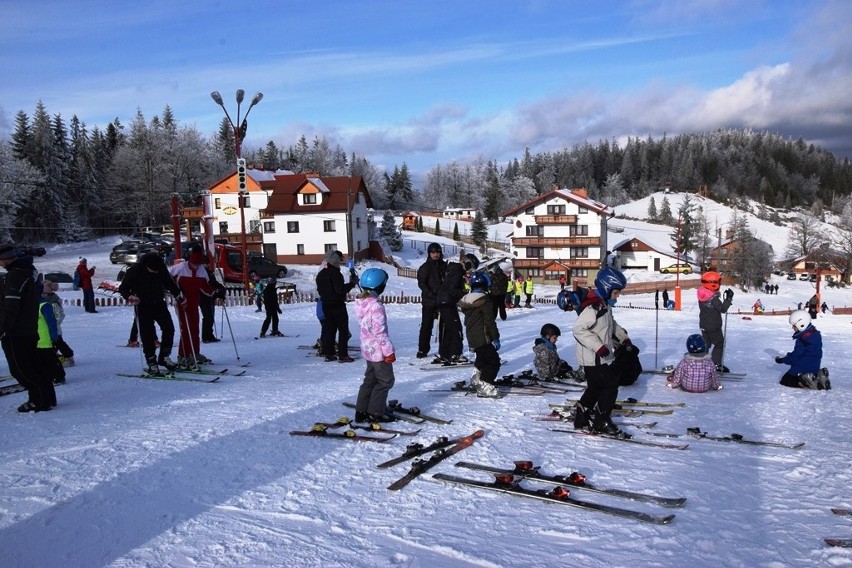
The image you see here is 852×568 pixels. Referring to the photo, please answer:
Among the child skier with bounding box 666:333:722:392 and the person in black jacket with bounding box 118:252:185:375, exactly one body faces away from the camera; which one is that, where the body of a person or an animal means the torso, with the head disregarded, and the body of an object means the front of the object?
the child skier

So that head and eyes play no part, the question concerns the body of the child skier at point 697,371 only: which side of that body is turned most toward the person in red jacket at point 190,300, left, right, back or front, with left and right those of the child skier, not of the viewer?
left

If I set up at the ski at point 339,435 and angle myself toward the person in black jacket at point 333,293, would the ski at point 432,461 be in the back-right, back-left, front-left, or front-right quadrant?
back-right

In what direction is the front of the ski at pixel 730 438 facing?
to the viewer's right

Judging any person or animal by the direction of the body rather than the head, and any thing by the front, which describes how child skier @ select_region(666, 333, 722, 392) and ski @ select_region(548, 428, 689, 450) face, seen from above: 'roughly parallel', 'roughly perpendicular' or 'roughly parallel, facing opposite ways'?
roughly perpendicular

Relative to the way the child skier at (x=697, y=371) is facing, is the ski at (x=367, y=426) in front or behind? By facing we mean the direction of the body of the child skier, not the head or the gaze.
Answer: behind

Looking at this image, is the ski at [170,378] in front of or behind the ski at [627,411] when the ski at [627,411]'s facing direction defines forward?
behind
